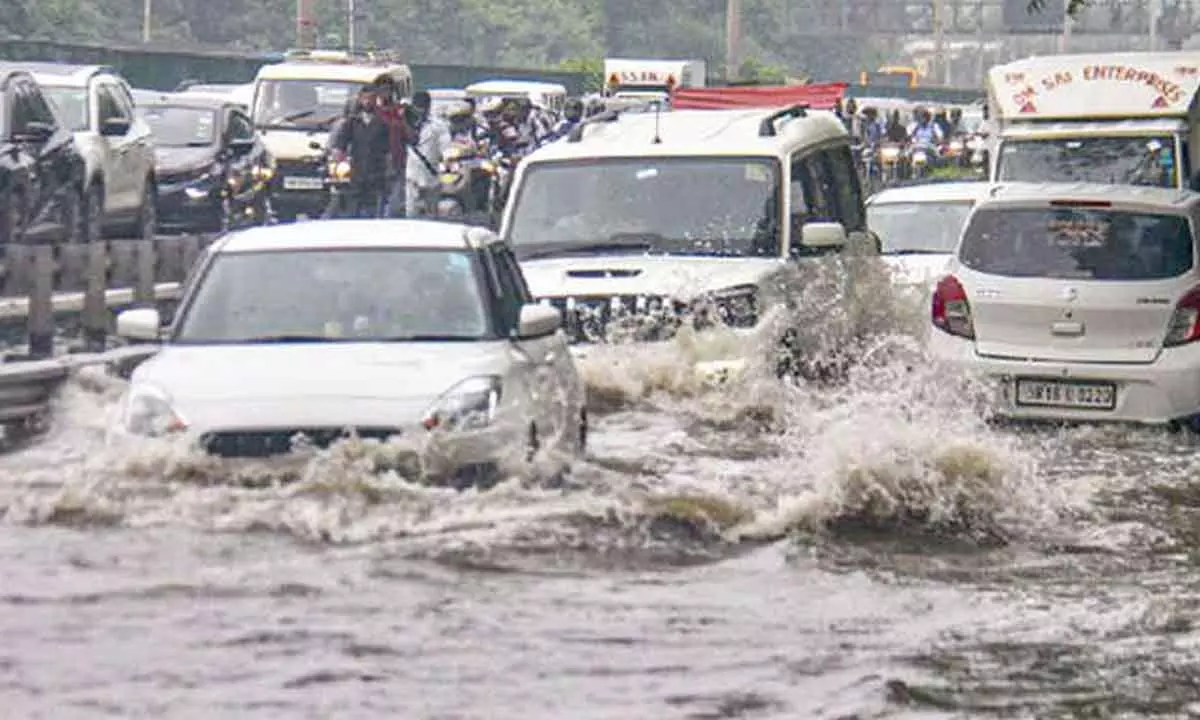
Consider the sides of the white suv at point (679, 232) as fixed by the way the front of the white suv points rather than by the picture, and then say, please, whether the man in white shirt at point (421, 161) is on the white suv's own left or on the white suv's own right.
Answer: on the white suv's own right

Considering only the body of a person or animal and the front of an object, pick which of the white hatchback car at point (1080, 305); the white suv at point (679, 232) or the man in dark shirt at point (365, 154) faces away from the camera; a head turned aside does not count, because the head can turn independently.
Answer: the white hatchback car

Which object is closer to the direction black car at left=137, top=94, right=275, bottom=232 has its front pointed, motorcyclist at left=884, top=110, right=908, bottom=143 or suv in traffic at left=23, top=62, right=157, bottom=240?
the suv in traffic

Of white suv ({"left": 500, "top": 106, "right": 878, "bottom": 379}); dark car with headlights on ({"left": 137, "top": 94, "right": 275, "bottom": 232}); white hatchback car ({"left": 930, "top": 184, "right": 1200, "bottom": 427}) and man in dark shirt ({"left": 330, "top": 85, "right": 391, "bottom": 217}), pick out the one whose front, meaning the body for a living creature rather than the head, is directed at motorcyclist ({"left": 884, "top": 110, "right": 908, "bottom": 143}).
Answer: the white hatchback car

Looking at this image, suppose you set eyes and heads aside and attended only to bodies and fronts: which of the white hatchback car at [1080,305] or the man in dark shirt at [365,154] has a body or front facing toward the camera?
the man in dark shirt

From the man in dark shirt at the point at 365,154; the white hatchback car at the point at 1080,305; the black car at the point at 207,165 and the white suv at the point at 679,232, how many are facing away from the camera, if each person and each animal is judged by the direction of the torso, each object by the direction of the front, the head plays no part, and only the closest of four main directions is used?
1

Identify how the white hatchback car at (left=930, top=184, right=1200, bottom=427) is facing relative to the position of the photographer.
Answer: facing away from the viewer

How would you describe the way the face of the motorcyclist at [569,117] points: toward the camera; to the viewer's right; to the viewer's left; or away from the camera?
toward the camera

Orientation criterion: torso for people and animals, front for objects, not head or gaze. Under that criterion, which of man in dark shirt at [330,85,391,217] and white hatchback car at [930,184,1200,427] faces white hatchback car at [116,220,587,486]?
the man in dark shirt

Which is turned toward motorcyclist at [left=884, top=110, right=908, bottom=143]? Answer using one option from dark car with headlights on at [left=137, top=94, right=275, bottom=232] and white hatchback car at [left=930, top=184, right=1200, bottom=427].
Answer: the white hatchback car

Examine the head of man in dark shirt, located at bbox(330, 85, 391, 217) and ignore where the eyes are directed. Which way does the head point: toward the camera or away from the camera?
toward the camera

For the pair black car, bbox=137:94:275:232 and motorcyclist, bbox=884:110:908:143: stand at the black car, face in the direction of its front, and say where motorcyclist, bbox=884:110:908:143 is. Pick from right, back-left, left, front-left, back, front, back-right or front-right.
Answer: back

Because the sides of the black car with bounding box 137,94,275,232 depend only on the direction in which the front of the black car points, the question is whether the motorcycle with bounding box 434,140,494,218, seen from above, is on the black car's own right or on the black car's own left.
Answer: on the black car's own left

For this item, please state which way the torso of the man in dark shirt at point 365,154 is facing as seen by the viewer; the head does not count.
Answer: toward the camera

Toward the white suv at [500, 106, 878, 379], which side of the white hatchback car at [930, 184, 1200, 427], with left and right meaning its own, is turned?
left
